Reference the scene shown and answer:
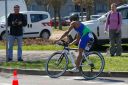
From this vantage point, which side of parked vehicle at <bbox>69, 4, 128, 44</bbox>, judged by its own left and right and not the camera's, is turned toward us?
left

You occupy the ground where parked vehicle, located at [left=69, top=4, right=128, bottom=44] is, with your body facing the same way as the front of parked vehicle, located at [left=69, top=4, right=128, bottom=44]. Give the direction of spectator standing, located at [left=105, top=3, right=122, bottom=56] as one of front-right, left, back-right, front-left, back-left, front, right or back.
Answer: left

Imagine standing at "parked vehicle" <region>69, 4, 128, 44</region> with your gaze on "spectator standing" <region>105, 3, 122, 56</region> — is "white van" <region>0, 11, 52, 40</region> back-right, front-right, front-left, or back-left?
back-right

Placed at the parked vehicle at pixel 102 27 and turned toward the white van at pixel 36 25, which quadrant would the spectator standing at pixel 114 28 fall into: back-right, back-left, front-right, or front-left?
back-left

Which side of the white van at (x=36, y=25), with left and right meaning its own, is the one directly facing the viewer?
left

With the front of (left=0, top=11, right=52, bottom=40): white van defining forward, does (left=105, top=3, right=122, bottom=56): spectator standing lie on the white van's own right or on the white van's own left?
on the white van's own left

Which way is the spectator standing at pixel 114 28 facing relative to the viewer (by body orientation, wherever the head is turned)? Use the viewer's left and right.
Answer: facing the viewer

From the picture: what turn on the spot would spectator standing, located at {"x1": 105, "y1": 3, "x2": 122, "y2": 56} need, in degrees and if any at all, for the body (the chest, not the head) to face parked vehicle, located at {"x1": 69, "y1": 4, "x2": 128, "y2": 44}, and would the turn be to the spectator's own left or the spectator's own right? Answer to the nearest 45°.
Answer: approximately 180°
